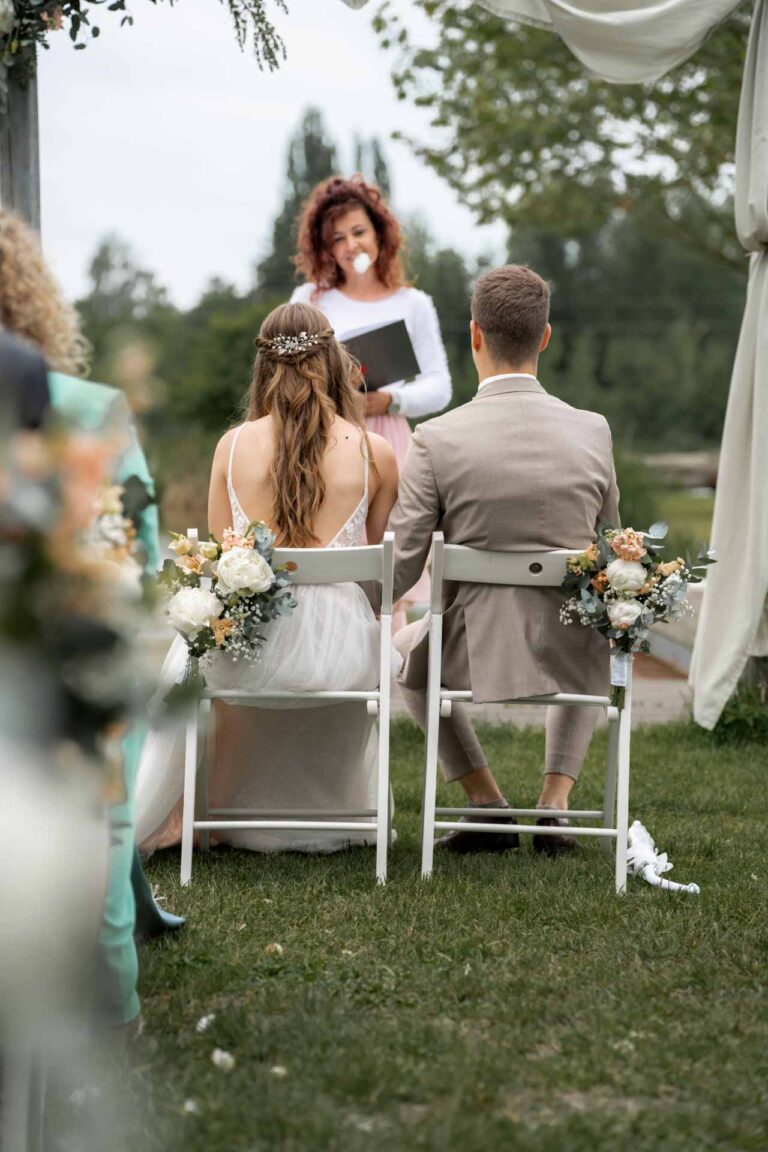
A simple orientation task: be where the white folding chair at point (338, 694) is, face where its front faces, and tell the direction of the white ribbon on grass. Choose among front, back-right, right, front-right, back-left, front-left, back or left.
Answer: right

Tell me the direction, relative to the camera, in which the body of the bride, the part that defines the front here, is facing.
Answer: away from the camera

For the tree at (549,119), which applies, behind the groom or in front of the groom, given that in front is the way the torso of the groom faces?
in front

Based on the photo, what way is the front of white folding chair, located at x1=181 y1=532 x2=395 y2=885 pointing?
away from the camera

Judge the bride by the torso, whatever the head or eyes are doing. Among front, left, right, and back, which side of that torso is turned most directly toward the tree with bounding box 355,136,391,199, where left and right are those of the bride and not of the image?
front

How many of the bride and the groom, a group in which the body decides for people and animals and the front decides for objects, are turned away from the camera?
2

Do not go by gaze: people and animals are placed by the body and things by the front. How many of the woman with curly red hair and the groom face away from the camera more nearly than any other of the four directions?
1

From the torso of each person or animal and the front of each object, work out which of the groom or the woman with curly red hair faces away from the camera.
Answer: the groom

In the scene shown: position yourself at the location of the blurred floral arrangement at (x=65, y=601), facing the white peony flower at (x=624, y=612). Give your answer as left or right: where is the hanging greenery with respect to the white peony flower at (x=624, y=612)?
left

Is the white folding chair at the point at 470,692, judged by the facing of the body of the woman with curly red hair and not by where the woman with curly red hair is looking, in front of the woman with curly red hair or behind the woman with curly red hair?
in front

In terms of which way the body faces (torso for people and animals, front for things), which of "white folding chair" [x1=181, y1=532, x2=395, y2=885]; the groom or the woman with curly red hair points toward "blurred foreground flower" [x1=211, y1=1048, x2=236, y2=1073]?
the woman with curly red hair

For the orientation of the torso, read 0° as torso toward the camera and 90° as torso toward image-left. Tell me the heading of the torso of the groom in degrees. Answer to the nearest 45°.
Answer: approximately 180°
